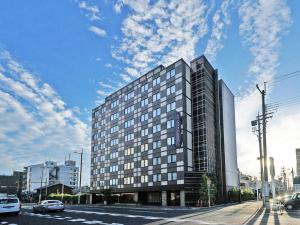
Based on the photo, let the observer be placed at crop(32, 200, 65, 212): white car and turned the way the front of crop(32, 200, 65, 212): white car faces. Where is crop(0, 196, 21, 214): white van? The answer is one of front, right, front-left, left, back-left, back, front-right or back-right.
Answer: front-left

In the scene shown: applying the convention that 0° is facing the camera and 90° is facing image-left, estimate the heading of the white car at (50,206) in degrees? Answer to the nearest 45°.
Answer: approximately 90°
